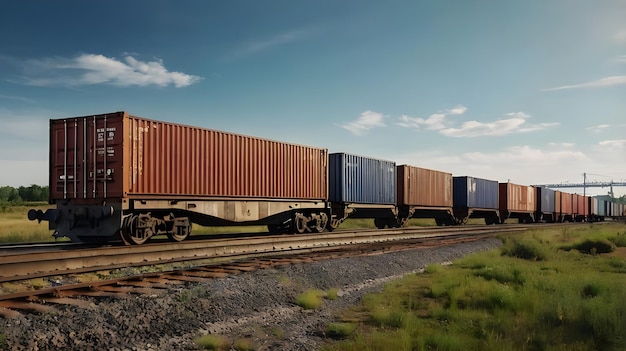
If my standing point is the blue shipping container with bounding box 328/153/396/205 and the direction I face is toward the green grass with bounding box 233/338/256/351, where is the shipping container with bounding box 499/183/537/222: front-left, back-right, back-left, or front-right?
back-left

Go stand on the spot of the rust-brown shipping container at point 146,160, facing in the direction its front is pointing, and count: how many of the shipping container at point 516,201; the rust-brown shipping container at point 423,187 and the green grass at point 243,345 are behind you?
2

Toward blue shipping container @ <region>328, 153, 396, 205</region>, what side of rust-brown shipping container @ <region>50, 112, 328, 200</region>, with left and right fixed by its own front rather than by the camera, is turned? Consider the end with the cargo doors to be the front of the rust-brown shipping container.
back

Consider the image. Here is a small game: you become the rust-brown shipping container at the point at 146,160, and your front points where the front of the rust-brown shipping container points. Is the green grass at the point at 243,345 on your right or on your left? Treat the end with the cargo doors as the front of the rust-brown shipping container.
on your left

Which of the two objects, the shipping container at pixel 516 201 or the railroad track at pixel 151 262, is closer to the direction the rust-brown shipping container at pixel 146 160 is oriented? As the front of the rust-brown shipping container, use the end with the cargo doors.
the railroad track

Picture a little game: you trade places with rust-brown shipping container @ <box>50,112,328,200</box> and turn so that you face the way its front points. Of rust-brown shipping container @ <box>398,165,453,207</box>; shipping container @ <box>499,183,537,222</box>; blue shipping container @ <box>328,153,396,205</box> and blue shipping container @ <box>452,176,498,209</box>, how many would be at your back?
4

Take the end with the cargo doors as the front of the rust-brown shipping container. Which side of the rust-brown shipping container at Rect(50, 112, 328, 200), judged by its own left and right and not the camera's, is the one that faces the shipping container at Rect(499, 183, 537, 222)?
back

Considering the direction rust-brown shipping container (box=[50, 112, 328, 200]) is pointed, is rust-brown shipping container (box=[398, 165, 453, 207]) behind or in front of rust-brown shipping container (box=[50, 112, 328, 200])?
behind

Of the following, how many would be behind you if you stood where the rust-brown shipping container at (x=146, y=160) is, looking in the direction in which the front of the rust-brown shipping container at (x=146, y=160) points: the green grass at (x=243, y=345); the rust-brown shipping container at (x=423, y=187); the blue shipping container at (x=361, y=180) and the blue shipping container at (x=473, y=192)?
3

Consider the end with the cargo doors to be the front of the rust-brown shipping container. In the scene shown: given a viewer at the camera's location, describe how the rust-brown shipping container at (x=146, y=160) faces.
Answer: facing the viewer and to the left of the viewer

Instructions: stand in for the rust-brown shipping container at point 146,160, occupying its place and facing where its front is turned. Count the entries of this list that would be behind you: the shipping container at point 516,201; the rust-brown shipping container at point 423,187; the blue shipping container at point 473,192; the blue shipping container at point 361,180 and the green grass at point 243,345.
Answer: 4

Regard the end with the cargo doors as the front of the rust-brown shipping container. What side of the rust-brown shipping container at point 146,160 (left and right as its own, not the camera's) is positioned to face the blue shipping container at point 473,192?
back

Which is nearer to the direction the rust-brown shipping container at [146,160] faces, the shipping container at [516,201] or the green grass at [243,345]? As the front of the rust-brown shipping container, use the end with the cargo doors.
the green grass
